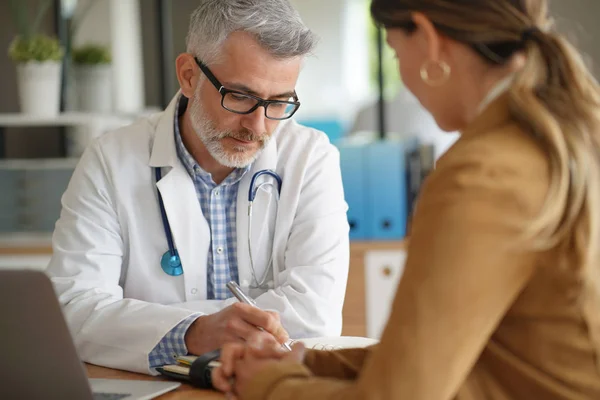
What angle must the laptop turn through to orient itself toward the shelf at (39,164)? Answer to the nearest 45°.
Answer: approximately 45° to its left

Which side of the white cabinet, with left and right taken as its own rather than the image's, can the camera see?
front

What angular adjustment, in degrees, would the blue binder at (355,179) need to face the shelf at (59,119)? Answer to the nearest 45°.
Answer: approximately 90° to its right

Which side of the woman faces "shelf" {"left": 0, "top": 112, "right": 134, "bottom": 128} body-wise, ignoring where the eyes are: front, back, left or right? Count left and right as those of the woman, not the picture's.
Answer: front

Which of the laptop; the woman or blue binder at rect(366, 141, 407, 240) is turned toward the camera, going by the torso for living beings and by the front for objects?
the blue binder

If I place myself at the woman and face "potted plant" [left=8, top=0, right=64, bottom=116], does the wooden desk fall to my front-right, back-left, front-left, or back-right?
front-left

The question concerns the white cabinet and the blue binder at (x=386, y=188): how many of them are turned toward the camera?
2

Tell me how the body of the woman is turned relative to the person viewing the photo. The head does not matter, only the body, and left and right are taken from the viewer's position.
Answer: facing away from the viewer and to the left of the viewer

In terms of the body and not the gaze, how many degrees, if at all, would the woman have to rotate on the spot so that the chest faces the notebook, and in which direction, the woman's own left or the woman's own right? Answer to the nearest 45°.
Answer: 0° — they already face it

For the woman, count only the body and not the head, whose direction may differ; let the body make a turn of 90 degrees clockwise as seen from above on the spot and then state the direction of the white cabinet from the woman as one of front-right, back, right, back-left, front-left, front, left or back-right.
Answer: front-left

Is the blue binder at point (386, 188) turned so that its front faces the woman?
yes

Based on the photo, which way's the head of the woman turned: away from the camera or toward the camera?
away from the camera

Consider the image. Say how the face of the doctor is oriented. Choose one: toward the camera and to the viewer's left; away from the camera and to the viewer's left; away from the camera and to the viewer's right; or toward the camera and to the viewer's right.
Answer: toward the camera and to the viewer's right

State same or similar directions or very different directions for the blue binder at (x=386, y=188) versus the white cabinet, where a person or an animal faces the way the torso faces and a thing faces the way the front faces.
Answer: same or similar directions

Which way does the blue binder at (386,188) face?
toward the camera

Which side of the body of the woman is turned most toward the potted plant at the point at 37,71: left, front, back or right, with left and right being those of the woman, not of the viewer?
front

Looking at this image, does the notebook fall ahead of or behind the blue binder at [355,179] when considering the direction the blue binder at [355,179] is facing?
ahead

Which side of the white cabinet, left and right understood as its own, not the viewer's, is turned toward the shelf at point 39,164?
right

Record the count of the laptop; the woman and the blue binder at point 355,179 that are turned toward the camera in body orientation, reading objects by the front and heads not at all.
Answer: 1

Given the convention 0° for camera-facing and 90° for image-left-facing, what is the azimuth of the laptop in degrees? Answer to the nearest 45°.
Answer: approximately 225°

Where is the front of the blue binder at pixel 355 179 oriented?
toward the camera

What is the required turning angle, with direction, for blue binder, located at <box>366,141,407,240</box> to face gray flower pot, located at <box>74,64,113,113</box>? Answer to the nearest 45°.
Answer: approximately 90° to its right
